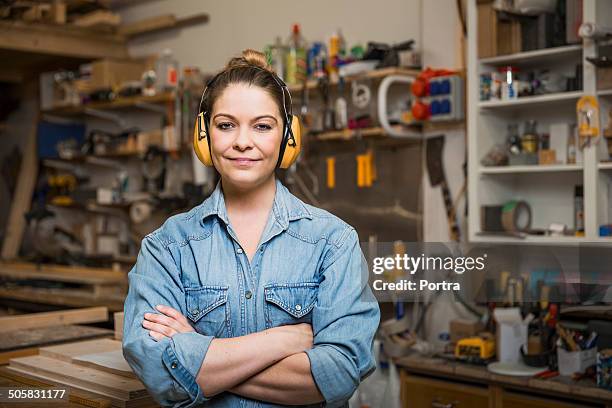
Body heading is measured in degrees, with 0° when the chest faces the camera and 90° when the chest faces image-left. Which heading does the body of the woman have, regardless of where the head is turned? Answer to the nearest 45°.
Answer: approximately 0°

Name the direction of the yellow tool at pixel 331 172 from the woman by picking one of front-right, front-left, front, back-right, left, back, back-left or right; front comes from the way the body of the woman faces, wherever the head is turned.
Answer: back

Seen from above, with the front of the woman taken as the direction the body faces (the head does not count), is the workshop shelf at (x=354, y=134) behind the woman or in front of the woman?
behind

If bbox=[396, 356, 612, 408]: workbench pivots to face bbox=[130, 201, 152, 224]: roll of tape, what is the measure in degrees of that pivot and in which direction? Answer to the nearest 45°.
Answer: approximately 90° to its right

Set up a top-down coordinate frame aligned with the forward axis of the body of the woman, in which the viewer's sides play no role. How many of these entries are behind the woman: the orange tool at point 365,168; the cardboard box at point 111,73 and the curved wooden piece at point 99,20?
3

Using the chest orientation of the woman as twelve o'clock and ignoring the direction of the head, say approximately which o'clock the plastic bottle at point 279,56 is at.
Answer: The plastic bottle is roughly at 6 o'clock from the woman.

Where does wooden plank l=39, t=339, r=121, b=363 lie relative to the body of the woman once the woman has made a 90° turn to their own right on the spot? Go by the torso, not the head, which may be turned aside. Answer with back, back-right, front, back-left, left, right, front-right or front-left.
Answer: front-right

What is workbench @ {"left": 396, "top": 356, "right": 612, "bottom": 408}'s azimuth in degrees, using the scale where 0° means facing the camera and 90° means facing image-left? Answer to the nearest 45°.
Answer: approximately 45°

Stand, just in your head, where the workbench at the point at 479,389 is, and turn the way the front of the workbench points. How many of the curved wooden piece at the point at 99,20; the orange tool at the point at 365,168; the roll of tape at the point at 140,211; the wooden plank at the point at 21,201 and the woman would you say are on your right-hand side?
4
